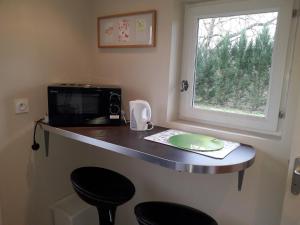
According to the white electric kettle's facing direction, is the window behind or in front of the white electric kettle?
behind

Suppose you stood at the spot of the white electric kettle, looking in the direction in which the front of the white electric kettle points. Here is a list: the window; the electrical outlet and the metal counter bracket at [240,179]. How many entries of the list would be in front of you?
1

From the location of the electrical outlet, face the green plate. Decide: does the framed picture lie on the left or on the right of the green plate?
left

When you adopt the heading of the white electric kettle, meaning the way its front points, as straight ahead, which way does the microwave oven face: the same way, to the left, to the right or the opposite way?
to the left

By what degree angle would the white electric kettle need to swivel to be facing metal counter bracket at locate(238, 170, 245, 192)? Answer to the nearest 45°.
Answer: approximately 135° to its left

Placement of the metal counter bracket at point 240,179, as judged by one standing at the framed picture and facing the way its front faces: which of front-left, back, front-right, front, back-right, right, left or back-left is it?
left

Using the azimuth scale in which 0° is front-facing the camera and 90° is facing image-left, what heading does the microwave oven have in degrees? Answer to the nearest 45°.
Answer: approximately 0°

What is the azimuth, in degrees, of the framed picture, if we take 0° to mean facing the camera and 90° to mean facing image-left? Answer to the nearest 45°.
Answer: approximately 45°

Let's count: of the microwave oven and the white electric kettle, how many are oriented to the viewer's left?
1

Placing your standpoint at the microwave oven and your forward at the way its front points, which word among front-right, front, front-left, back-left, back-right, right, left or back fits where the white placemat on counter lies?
front-left

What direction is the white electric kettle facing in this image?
to the viewer's left
